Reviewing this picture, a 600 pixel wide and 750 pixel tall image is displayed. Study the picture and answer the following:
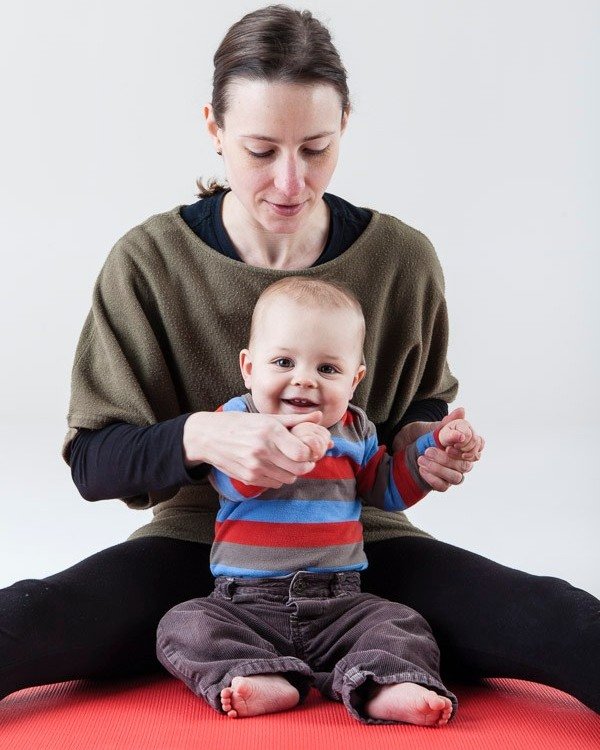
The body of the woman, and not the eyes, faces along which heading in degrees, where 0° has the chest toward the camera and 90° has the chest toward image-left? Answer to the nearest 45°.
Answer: approximately 0°
